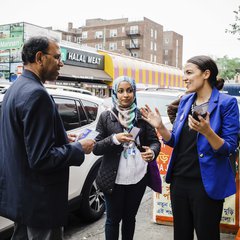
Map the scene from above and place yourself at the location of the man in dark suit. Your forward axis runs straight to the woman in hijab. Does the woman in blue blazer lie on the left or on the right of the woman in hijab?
right

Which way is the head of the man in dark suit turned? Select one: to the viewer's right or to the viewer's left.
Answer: to the viewer's right

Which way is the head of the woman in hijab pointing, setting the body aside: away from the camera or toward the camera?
toward the camera

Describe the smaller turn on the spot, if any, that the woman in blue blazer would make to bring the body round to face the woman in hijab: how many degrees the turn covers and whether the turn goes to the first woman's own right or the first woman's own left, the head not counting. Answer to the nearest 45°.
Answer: approximately 90° to the first woman's own right

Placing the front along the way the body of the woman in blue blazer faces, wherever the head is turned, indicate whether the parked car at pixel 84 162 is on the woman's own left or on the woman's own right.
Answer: on the woman's own right

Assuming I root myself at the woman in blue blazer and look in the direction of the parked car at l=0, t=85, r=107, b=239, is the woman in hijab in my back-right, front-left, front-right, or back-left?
front-left

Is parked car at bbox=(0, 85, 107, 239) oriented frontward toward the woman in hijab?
no

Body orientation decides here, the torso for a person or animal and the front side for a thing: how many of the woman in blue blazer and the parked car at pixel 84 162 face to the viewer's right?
0

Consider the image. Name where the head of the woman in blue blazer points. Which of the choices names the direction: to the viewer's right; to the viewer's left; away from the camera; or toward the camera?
to the viewer's left

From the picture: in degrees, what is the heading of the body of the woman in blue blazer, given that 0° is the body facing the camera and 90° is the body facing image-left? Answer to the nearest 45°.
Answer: approximately 45°

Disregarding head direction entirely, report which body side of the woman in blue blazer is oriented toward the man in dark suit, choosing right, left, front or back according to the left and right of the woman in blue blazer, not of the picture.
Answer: front
